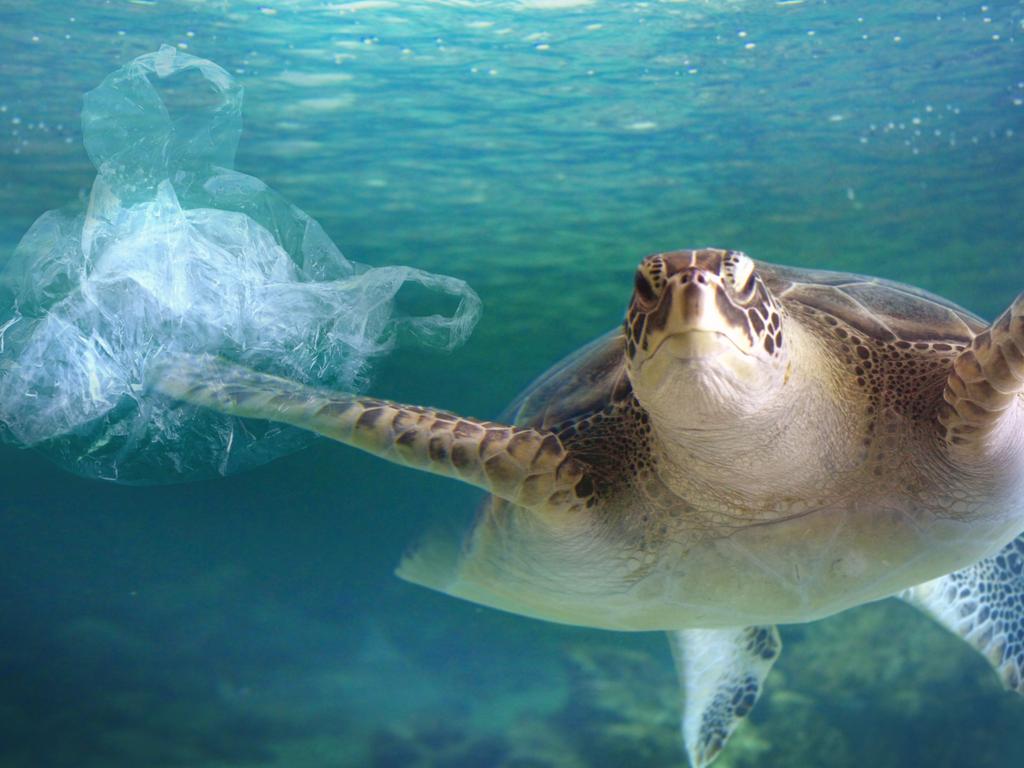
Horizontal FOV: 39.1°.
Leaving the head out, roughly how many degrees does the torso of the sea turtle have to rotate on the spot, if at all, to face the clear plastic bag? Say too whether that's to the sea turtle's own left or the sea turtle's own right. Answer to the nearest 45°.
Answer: approximately 135° to the sea turtle's own right

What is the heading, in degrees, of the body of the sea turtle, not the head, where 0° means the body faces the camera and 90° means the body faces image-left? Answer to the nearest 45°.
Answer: approximately 0°
